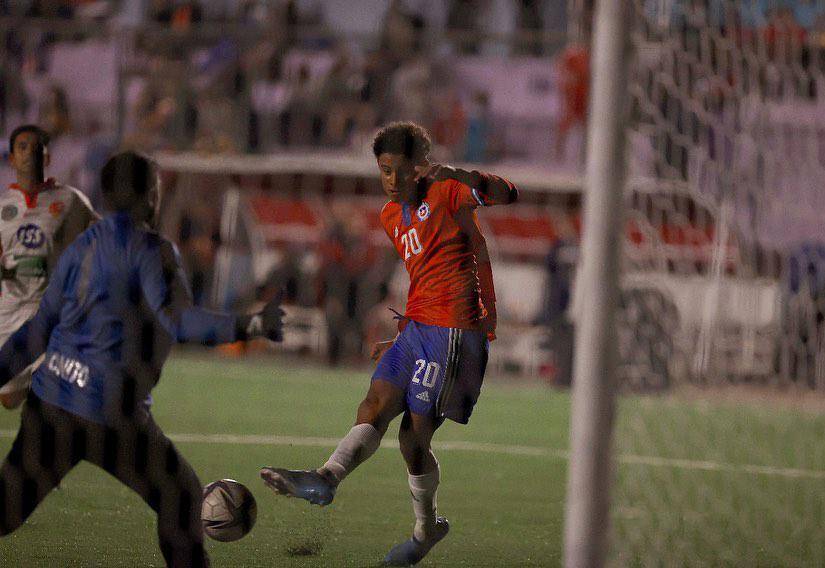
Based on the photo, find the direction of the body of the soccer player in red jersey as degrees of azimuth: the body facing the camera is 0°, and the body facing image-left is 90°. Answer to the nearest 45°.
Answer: approximately 45°

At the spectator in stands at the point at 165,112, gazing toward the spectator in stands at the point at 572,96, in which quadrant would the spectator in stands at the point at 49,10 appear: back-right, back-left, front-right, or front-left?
back-left

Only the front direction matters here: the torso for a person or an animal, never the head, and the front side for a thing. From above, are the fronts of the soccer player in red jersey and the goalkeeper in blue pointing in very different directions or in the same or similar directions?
very different directions

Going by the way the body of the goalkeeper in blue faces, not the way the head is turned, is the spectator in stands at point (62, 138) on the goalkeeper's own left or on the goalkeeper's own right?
on the goalkeeper's own left

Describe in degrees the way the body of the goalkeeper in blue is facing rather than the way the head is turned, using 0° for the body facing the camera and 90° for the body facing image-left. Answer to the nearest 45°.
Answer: approximately 225°

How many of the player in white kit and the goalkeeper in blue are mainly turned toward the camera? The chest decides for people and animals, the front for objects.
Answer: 1

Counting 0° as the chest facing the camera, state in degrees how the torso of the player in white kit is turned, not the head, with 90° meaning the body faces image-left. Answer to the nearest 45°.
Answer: approximately 0°

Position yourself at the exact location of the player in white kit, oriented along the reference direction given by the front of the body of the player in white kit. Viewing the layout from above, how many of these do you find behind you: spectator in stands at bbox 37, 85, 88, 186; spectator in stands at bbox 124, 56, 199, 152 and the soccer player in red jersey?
2
